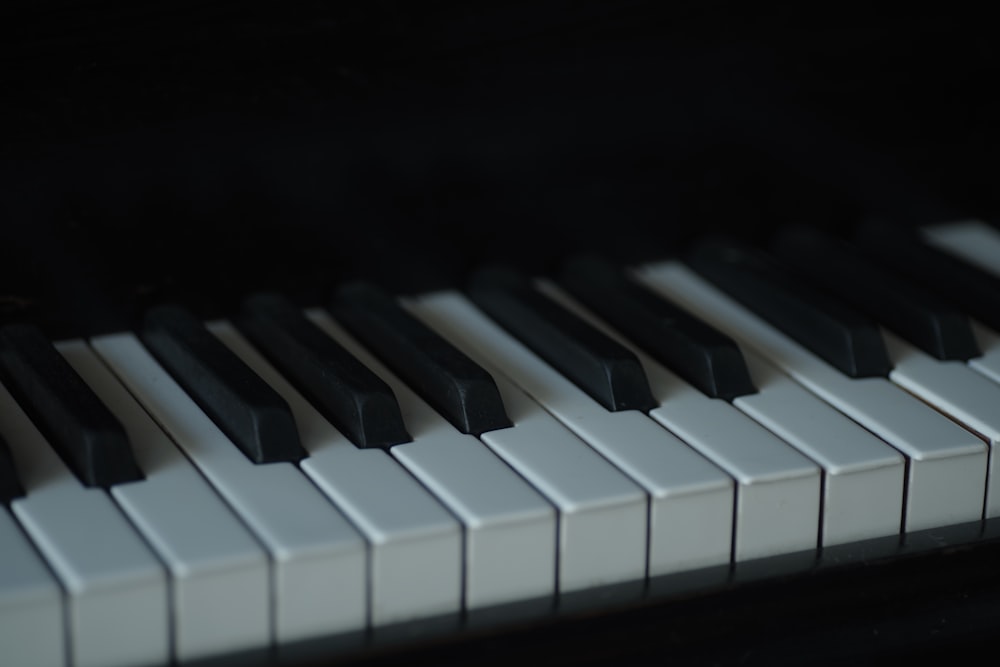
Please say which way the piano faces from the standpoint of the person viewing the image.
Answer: facing the viewer and to the right of the viewer
